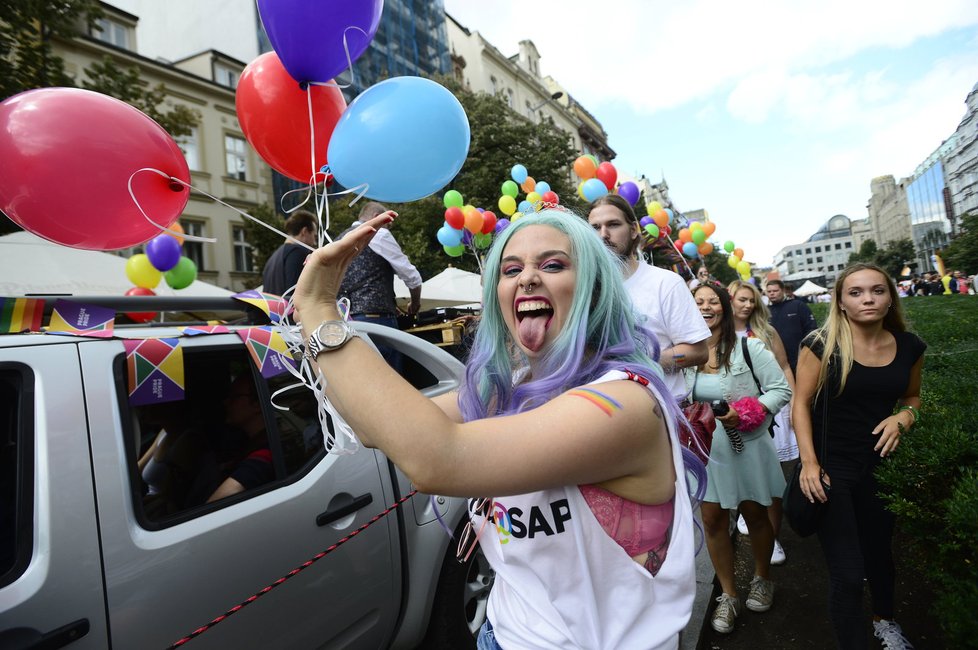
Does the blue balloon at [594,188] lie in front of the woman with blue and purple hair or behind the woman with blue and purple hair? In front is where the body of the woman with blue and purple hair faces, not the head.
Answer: behind

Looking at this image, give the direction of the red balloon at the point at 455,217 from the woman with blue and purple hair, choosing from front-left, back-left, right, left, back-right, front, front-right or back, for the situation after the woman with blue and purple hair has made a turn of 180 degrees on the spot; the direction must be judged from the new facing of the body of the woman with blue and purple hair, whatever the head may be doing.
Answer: front-left

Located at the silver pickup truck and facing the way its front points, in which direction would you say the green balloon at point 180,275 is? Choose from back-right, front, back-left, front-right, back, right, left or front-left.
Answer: back-right

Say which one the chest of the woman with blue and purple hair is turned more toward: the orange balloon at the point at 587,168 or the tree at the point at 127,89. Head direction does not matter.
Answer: the tree

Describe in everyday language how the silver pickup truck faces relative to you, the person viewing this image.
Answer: facing the viewer and to the left of the viewer

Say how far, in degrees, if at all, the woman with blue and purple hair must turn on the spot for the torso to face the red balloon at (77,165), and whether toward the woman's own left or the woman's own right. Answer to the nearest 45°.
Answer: approximately 45° to the woman's own right

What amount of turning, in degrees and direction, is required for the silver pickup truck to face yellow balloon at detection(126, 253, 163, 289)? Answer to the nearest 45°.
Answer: approximately 135° to its right

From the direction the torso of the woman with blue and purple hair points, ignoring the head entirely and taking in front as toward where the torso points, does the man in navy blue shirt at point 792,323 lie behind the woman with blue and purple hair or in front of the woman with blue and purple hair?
behind

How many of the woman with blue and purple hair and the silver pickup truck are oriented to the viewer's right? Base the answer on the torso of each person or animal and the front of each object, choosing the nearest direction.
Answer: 0

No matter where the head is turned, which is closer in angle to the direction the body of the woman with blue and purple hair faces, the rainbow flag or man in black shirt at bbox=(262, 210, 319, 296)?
the rainbow flag

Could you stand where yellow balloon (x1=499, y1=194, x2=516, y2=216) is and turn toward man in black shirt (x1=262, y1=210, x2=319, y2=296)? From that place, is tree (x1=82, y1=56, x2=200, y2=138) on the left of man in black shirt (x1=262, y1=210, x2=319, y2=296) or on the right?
right

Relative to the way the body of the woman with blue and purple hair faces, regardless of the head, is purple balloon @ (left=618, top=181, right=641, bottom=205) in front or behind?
behind
